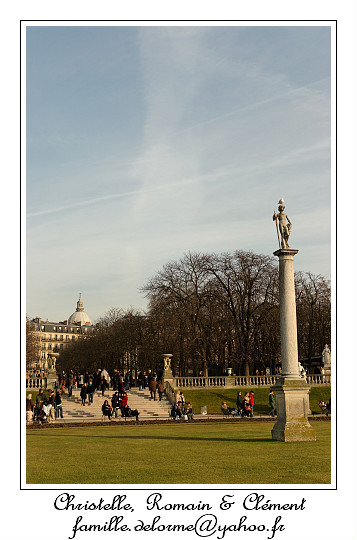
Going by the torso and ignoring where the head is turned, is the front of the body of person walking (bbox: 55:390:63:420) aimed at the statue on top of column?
no
